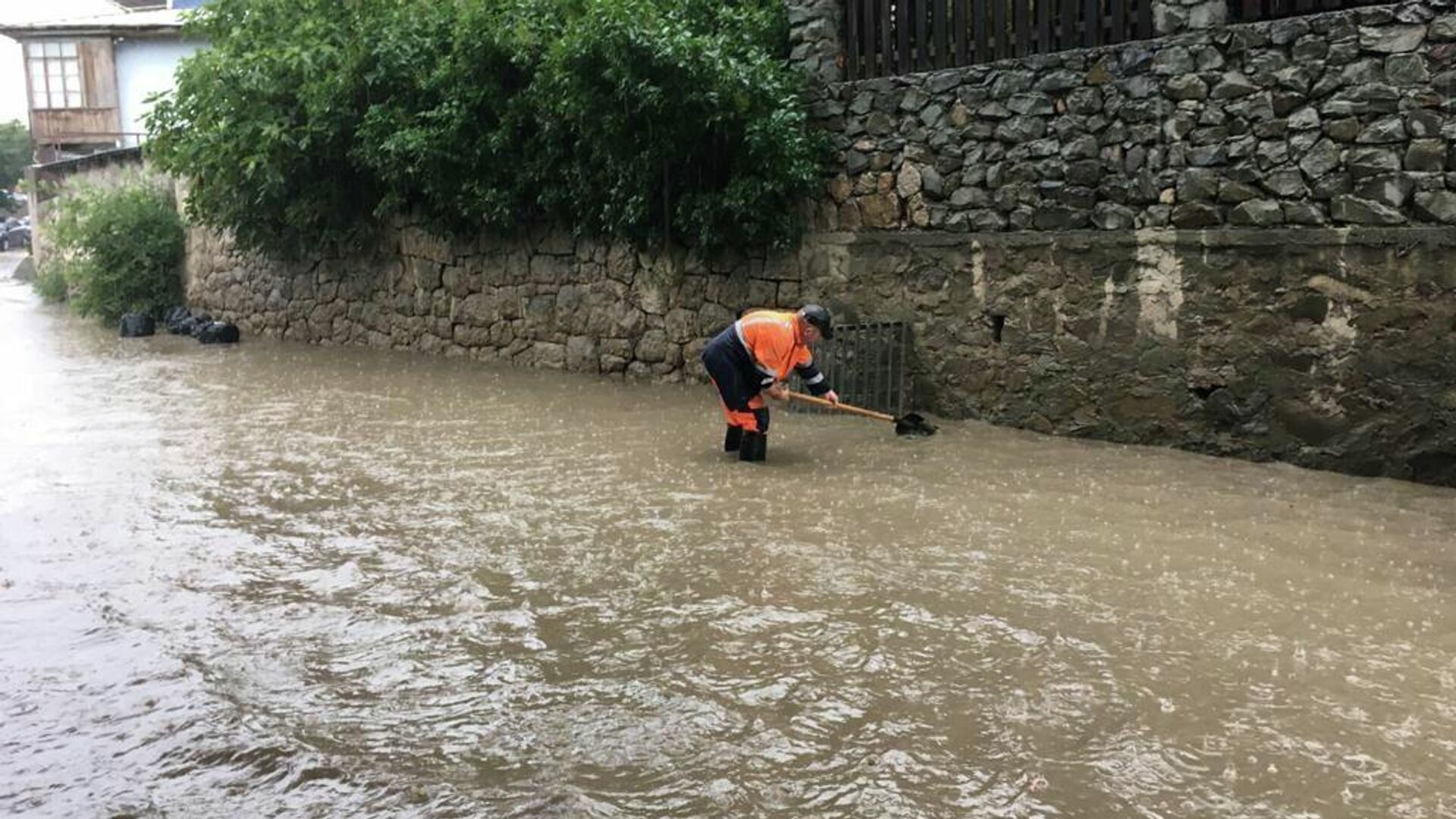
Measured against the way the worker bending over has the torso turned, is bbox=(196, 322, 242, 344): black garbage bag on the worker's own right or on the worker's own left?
on the worker's own left

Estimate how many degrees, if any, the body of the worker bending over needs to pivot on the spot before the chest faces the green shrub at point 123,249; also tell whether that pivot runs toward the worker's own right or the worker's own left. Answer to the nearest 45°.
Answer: approximately 135° to the worker's own left

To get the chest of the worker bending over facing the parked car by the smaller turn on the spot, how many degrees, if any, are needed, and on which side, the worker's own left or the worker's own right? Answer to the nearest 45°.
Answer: approximately 135° to the worker's own left

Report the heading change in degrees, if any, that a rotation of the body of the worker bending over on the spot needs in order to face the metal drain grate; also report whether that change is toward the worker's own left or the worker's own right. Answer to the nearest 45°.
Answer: approximately 45° to the worker's own left

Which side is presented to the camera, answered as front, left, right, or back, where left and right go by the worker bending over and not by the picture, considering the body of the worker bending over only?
right

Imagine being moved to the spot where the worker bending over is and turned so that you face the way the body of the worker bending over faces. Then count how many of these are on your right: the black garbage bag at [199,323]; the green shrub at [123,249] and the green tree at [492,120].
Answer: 0

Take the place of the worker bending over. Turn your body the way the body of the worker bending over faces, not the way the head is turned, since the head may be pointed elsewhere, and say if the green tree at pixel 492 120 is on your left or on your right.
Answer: on your left

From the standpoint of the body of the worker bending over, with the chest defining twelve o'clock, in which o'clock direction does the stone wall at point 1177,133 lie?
The stone wall is roughly at 12 o'clock from the worker bending over.

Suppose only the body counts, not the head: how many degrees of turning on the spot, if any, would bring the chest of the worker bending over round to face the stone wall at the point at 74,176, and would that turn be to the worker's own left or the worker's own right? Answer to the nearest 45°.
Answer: approximately 135° to the worker's own left

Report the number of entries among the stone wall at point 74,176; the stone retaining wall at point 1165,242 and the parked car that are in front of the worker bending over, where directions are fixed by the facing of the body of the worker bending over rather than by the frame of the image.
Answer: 1

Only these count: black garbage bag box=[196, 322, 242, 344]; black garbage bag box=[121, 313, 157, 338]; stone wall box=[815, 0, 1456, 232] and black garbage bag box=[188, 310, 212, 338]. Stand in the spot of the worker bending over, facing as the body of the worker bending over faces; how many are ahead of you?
1

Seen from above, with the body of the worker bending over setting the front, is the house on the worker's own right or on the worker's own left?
on the worker's own left

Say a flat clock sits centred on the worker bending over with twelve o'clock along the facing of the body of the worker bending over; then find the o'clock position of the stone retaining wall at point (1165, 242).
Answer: The stone retaining wall is roughly at 12 o'clock from the worker bending over.

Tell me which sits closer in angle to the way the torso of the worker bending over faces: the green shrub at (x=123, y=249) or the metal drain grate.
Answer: the metal drain grate

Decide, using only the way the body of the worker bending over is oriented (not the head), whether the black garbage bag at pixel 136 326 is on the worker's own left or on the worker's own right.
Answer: on the worker's own left
